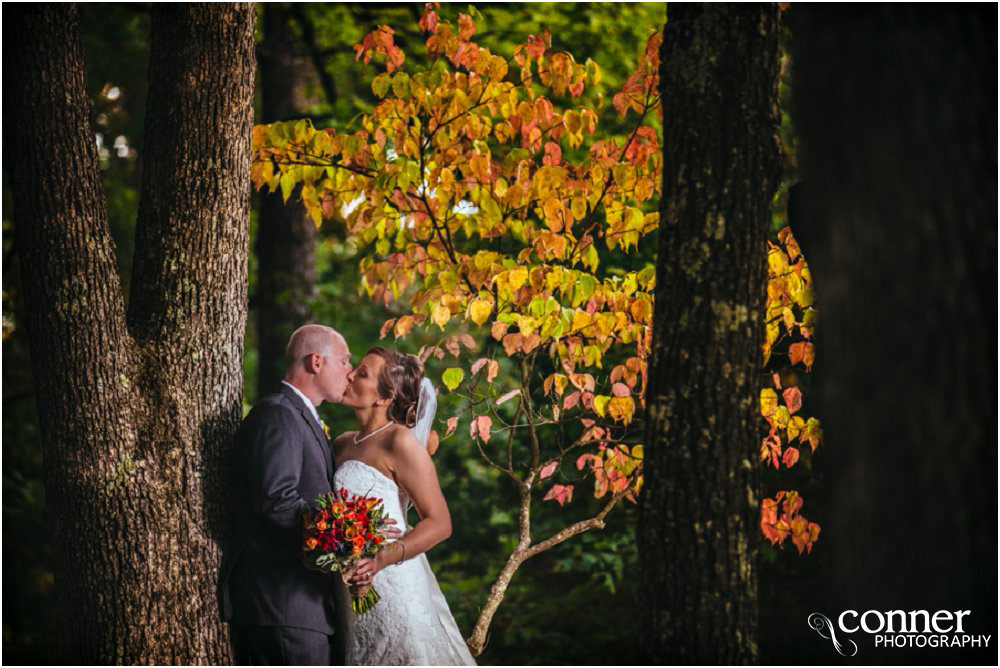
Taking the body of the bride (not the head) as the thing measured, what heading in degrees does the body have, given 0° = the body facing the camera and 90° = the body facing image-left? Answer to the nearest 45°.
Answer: approximately 45°

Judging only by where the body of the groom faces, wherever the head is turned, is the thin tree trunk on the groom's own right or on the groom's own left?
on the groom's own left

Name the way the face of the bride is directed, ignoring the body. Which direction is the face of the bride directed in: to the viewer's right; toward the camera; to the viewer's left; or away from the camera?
to the viewer's left

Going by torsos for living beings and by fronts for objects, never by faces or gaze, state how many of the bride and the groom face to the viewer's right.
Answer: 1

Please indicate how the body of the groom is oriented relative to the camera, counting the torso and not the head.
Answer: to the viewer's right

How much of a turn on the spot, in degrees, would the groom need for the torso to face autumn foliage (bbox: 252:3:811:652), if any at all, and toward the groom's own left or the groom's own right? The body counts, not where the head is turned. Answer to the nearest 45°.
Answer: approximately 45° to the groom's own left

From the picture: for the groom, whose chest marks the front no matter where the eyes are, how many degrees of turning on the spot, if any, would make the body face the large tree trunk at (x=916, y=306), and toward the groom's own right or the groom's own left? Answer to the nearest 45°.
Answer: approximately 45° to the groom's own right

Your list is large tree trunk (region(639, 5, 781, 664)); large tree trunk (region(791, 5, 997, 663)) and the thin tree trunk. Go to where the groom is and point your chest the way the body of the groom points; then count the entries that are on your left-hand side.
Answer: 1

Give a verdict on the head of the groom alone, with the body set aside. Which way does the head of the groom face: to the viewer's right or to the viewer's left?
to the viewer's right

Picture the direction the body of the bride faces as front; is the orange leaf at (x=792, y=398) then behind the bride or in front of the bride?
behind
